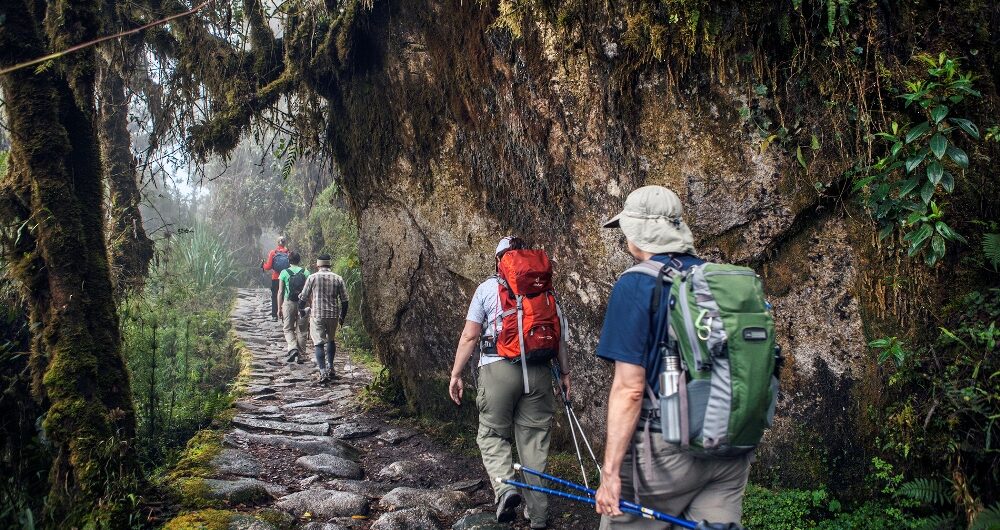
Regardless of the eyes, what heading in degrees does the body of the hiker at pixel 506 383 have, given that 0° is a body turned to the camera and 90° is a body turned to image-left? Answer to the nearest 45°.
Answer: approximately 135°

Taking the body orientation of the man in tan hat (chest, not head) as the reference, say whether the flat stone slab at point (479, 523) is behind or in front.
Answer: in front

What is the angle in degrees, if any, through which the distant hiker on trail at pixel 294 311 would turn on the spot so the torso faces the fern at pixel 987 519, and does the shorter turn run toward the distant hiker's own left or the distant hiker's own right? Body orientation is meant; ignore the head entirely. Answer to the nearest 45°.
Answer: approximately 180°

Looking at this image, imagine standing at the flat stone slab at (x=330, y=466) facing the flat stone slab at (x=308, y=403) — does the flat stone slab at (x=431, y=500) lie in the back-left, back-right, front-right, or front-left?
back-right

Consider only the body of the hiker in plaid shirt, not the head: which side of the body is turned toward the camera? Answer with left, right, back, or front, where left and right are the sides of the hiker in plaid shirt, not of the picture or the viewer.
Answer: back

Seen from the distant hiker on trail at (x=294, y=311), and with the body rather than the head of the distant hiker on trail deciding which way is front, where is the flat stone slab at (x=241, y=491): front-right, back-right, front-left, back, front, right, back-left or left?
back

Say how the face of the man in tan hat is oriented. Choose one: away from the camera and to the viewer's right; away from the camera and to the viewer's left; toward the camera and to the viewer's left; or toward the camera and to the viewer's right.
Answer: away from the camera and to the viewer's left

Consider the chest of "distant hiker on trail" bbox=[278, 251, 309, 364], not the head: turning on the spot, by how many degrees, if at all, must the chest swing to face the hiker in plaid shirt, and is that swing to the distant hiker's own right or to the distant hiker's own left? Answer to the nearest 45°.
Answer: approximately 180°

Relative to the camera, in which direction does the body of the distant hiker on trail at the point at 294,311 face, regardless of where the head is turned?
away from the camera

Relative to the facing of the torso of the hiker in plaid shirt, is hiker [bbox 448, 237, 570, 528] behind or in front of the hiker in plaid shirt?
behind

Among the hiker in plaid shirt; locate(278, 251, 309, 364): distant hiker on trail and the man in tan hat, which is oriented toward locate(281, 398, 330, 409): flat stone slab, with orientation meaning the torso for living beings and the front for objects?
the man in tan hat

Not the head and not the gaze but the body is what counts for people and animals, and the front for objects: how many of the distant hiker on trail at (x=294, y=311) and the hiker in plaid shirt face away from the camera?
2
